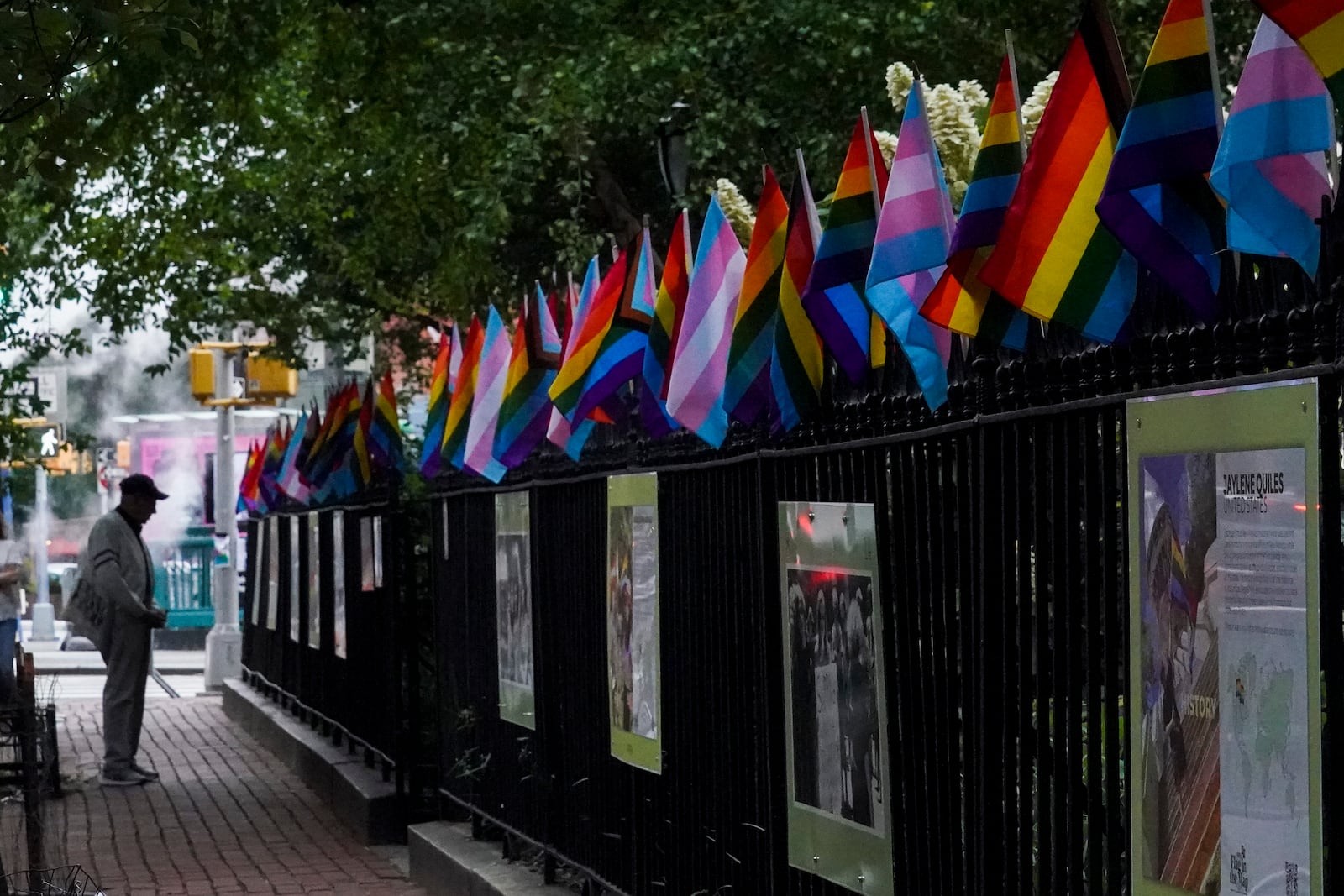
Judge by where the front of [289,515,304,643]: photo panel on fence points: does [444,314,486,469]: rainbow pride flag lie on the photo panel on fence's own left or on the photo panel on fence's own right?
on the photo panel on fence's own left

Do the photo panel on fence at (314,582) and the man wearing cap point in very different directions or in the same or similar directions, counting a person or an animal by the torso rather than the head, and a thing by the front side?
very different directions

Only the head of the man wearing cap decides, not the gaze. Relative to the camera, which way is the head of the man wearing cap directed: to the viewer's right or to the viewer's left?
to the viewer's right

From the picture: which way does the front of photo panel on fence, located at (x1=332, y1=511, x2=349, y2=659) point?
to the viewer's left

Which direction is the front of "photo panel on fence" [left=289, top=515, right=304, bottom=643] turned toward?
to the viewer's left

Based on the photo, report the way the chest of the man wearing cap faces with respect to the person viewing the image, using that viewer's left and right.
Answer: facing to the right of the viewer

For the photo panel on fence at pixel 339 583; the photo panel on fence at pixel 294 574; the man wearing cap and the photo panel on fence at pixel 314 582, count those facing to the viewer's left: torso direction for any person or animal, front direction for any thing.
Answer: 3

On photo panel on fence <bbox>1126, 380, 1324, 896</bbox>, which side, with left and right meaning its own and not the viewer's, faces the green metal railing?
right

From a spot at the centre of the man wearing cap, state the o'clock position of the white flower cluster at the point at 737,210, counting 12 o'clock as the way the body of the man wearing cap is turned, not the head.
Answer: The white flower cluster is roughly at 1 o'clock from the man wearing cap.

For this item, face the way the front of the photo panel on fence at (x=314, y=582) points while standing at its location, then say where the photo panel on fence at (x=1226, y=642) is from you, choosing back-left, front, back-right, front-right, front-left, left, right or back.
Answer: left

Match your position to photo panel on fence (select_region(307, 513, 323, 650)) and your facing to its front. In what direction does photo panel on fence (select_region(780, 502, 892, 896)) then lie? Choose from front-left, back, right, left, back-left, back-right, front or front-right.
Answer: left

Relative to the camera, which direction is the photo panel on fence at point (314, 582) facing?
to the viewer's left

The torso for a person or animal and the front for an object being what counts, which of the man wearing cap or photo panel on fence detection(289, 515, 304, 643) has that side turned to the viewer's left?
the photo panel on fence
